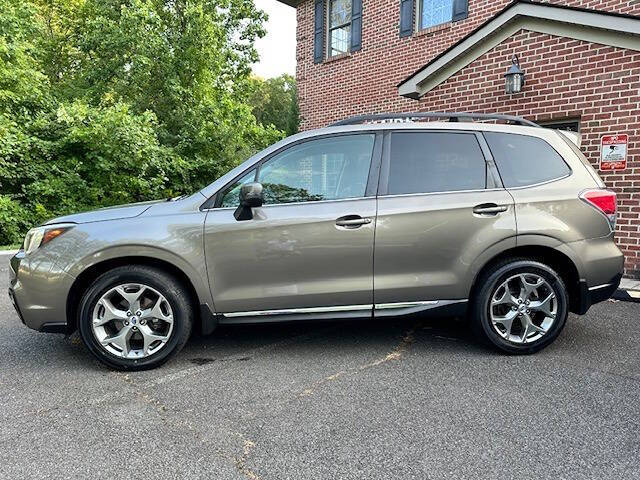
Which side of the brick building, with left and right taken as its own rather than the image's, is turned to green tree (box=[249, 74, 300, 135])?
right

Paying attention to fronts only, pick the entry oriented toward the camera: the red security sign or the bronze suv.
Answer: the red security sign

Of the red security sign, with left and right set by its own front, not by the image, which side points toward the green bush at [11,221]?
right

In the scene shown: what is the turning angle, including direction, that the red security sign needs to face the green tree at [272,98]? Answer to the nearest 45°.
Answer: approximately 135° to its right

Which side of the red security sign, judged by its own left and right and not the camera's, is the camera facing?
front

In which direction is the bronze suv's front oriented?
to the viewer's left

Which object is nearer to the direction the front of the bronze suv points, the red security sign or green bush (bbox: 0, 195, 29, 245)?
the green bush

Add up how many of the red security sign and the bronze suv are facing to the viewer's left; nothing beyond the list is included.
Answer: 1

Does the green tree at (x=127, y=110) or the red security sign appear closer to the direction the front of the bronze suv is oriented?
the green tree

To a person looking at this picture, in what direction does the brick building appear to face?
facing the viewer and to the left of the viewer

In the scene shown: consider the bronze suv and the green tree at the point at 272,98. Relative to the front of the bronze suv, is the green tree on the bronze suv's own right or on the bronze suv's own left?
on the bronze suv's own right

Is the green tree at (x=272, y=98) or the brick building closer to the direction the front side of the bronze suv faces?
the green tree

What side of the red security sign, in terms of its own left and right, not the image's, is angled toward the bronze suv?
front

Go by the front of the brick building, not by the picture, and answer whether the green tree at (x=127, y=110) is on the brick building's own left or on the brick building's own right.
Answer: on the brick building's own right

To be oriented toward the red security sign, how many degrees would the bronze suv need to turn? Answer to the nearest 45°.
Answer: approximately 135° to its right

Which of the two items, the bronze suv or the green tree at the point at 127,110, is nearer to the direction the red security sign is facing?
the bronze suv
